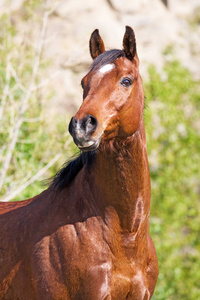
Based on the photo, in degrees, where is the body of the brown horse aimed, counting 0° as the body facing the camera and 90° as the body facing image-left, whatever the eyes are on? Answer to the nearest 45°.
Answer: approximately 315°
